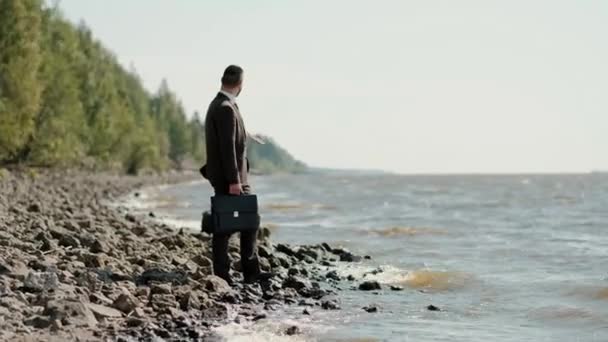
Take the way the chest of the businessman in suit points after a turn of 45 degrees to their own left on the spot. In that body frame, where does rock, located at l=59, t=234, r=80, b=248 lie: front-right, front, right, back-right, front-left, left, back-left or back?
left

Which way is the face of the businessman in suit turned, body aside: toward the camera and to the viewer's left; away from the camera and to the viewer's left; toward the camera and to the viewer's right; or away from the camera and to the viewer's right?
away from the camera and to the viewer's right

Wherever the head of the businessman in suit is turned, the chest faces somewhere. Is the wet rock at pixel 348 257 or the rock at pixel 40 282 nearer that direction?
the wet rock

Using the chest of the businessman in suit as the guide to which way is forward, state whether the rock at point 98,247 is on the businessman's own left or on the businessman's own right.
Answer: on the businessman's own left
